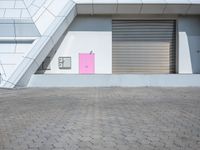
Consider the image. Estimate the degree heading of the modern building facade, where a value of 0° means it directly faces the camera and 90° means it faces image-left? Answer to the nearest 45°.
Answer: approximately 0°
